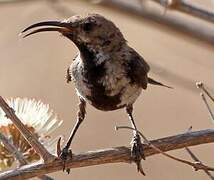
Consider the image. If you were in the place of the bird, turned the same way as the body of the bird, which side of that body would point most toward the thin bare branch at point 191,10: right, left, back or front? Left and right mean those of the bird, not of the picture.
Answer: back

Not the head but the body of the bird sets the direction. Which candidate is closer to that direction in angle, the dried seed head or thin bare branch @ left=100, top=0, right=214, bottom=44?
the dried seed head

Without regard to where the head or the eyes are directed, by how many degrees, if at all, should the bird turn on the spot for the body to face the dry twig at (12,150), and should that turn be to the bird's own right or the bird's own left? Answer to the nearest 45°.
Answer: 0° — it already faces it

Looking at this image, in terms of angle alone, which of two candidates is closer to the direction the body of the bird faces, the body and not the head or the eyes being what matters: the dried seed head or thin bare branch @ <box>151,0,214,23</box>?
the dried seed head

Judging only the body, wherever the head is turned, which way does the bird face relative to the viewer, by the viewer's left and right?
facing the viewer and to the left of the viewer
